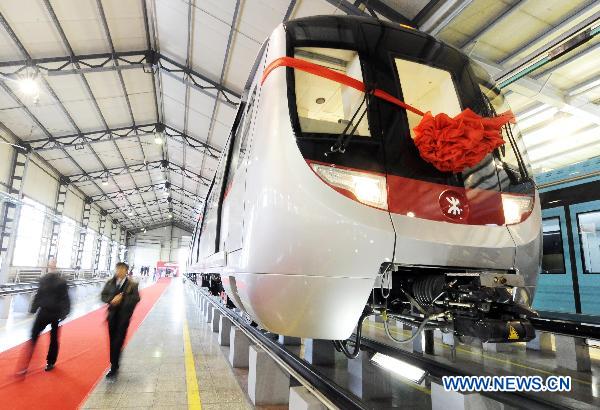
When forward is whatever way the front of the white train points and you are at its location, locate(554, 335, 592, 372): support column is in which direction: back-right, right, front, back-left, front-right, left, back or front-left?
left

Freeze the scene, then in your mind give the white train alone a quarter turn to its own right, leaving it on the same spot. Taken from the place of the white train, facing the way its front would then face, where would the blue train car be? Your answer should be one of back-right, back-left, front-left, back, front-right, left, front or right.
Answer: back

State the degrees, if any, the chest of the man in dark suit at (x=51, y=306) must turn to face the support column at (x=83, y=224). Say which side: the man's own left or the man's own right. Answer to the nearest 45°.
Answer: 0° — they already face it

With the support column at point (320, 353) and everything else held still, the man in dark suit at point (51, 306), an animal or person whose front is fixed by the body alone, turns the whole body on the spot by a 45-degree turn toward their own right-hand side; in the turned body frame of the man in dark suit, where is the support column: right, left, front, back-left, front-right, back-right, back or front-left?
right

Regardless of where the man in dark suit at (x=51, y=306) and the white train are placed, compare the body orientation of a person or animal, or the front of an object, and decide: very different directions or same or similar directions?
very different directions

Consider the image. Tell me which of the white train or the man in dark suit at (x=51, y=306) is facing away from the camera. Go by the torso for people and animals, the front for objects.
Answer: the man in dark suit

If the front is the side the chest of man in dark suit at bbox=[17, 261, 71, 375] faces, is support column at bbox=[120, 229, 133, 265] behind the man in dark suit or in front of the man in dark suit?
in front

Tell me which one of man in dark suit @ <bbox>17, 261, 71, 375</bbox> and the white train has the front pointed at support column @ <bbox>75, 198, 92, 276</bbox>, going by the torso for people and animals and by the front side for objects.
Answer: the man in dark suit

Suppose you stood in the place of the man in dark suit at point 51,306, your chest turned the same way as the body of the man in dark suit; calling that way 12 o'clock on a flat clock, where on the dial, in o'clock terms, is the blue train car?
The blue train car is roughly at 4 o'clock from the man in dark suit.

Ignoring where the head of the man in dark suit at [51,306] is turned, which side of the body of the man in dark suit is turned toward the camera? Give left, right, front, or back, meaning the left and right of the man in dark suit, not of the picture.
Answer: back

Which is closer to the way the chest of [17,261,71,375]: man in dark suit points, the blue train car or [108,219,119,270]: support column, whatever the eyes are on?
the support column

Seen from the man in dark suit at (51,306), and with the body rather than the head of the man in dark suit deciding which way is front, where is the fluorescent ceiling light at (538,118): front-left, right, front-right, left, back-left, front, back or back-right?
right

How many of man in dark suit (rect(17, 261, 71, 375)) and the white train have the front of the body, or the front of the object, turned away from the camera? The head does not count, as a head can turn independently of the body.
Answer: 1

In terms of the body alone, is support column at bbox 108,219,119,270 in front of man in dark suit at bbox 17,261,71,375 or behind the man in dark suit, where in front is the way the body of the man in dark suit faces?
in front
